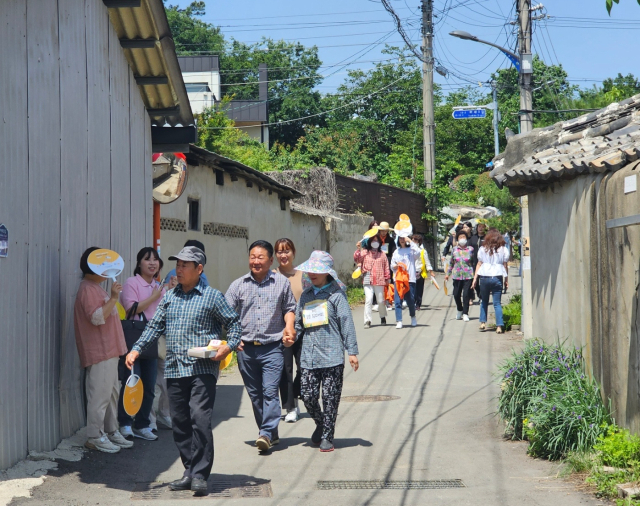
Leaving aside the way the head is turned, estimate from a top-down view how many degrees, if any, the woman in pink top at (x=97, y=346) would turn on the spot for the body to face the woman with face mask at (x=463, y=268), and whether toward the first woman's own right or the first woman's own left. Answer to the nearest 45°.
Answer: approximately 45° to the first woman's own left

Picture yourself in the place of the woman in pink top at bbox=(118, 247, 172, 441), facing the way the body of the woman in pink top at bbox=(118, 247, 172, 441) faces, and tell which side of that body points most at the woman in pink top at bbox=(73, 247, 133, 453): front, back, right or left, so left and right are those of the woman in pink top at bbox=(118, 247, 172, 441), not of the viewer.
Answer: right

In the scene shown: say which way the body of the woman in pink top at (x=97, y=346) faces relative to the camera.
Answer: to the viewer's right

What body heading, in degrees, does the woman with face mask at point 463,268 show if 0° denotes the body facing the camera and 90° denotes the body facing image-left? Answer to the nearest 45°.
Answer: approximately 0°

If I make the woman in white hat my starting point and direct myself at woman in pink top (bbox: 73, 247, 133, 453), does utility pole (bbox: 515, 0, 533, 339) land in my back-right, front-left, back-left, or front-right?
back-right

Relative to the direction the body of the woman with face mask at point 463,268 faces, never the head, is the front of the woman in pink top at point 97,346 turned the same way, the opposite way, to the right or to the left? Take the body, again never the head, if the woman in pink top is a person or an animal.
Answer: to the left

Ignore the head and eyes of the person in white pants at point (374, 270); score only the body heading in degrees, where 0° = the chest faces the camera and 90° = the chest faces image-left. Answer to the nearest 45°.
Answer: approximately 0°

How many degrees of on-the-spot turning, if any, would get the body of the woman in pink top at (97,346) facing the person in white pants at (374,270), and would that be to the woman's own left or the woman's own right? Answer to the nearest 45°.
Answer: approximately 45° to the woman's own left

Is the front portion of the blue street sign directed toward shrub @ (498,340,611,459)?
yes

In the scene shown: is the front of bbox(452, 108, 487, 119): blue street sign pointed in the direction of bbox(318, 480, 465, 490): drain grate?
yes

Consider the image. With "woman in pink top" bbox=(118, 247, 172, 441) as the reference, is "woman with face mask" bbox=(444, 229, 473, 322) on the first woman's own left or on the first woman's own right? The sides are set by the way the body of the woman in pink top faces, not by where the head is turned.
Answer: on the first woman's own left
